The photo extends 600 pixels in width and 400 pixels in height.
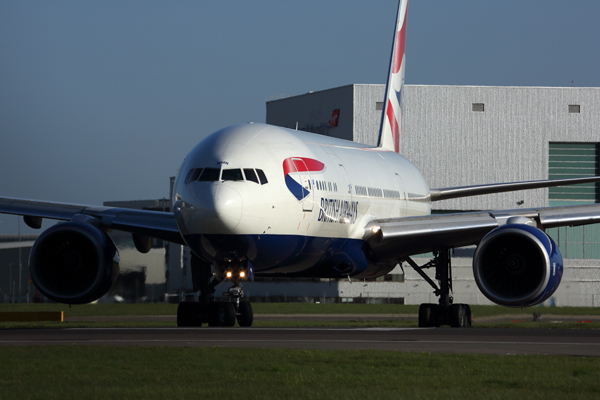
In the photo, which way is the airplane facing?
toward the camera
